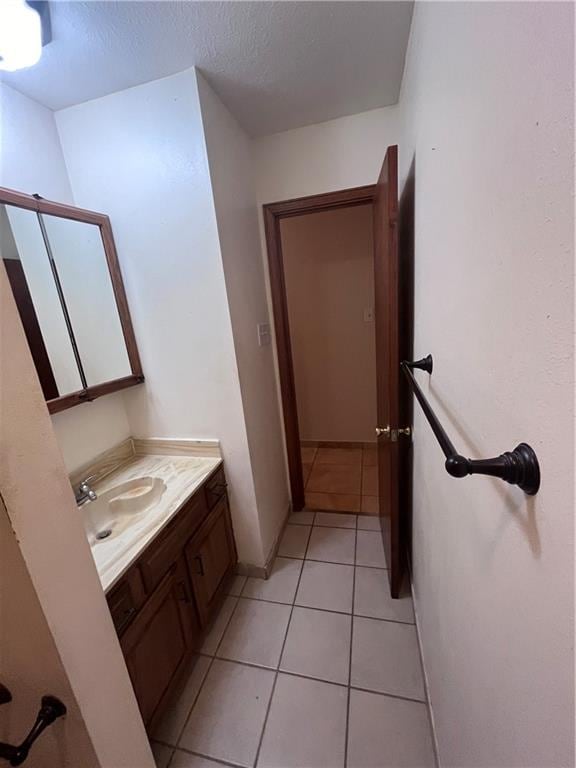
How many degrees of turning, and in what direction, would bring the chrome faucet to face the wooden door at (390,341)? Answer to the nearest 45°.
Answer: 0° — it already faces it

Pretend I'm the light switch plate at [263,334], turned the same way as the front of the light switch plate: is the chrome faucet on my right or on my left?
on my right

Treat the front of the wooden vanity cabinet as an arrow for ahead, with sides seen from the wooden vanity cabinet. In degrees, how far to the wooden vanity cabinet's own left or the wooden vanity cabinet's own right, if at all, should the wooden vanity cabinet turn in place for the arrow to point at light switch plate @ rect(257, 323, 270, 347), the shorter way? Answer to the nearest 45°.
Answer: approximately 90° to the wooden vanity cabinet's own left

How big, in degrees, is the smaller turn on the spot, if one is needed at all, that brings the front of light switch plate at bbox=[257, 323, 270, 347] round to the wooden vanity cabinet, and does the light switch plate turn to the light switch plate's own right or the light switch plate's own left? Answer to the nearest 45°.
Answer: approximately 45° to the light switch plate's own right

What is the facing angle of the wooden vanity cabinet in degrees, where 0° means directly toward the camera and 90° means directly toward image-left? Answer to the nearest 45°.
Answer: approximately 315°

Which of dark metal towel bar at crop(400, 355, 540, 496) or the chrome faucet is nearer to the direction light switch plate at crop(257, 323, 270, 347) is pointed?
the dark metal towel bar

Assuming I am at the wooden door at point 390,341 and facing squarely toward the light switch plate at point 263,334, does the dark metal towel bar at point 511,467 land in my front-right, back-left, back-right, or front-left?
back-left

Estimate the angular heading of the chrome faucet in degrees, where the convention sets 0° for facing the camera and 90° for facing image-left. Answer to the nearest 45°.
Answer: approximately 315°

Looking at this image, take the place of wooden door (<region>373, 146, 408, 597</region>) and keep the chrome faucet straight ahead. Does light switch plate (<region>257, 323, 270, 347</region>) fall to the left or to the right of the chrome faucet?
right
